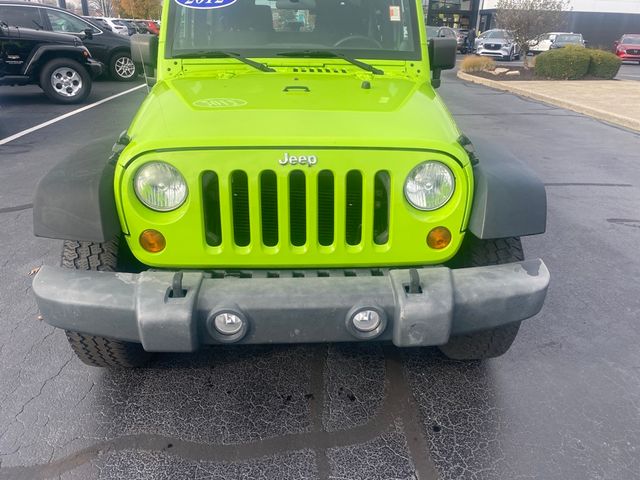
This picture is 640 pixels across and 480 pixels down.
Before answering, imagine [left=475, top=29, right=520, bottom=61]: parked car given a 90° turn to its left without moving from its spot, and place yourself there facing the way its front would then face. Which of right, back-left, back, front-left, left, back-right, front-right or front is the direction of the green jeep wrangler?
front-right

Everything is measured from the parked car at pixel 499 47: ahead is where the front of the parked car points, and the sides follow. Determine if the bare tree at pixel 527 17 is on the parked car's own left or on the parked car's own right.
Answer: on the parked car's own left

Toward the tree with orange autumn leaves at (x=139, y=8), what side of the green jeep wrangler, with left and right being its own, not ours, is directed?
back

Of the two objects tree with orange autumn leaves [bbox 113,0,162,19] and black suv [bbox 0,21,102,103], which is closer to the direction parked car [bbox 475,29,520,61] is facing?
the black suv

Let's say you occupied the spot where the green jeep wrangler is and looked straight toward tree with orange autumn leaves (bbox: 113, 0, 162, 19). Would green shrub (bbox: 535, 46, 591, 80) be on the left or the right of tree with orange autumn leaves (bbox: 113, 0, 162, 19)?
right

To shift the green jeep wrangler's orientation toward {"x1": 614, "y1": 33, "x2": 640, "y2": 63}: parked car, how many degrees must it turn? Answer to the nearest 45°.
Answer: approximately 135° to its left

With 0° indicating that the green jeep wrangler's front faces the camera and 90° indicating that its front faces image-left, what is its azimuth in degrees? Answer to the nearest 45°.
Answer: approximately 0°

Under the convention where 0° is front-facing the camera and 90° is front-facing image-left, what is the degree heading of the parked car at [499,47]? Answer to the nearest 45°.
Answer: approximately 45°

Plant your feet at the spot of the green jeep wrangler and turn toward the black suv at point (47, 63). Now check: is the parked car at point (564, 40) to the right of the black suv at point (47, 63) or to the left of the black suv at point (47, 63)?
right

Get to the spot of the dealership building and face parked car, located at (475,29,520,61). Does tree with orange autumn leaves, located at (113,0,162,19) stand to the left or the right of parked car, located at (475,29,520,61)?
right

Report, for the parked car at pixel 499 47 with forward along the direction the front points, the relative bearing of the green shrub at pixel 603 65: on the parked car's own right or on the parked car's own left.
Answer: on the parked car's own left

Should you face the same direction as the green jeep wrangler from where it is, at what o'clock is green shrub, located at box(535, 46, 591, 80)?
The green shrub is roughly at 7 o'clock from the green jeep wrangler.

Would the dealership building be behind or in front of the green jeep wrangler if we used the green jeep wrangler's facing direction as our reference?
behind
